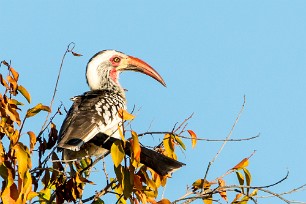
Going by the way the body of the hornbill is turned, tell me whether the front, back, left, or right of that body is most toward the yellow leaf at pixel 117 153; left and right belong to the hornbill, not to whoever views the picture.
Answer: right

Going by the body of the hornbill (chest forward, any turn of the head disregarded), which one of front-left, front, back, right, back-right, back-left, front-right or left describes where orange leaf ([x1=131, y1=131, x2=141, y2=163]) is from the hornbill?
right
